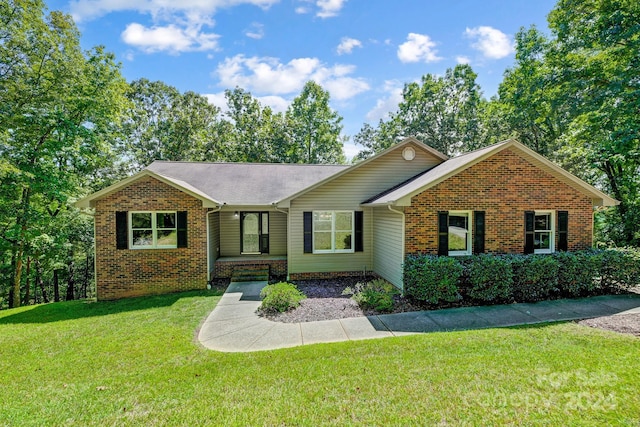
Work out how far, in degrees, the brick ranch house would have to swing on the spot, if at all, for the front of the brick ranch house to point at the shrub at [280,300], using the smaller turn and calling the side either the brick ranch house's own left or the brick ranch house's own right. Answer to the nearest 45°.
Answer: approximately 45° to the brick ranch house's own right

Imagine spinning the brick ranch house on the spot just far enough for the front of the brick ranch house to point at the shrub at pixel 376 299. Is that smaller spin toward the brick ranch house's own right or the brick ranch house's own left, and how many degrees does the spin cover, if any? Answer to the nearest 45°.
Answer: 0° — it already faces it

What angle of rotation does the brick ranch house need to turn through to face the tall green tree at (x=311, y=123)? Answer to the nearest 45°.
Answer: approximately 180°

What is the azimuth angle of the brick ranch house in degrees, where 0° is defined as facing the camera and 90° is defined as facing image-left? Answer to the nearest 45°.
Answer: approximately 0°

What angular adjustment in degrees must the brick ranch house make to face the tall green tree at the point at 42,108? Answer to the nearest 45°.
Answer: approximately 90° to its right

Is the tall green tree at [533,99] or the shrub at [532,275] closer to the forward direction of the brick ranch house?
the shrub

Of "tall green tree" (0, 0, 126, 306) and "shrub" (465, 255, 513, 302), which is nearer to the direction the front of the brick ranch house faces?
the shrub

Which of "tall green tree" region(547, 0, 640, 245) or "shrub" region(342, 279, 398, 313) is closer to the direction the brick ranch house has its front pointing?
the shrub

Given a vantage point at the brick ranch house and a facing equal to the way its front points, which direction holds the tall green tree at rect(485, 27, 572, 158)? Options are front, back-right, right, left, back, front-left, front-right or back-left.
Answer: back-left

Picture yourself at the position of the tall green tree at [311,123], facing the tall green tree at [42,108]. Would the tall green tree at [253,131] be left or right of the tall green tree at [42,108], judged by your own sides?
right

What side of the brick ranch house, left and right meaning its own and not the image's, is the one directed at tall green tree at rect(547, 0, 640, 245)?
left
